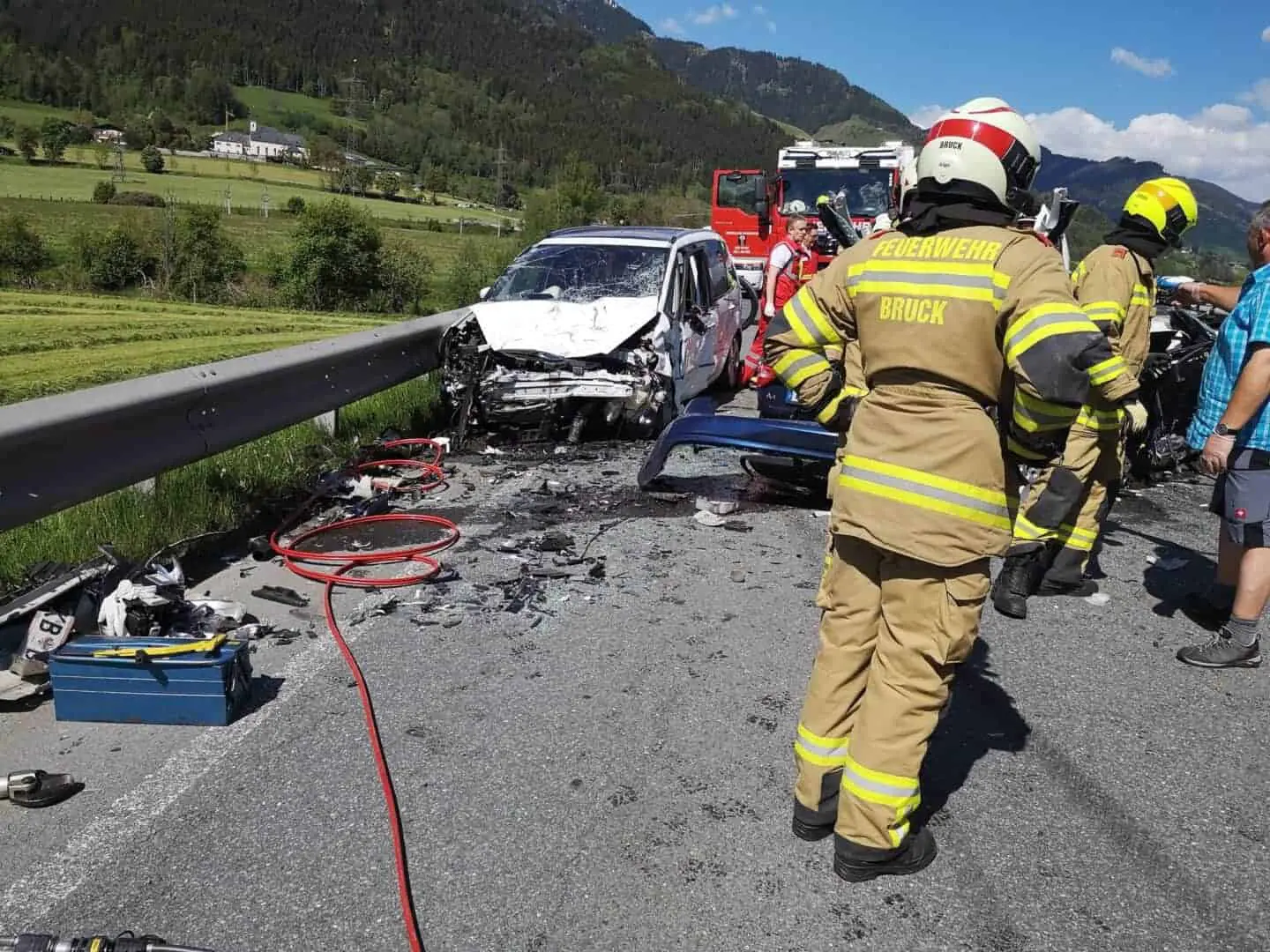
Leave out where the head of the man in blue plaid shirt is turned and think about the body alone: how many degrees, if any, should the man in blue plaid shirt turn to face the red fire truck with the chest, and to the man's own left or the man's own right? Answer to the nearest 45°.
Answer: approximately 45° to the man's own right

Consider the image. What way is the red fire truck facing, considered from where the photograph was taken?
facing the viewer

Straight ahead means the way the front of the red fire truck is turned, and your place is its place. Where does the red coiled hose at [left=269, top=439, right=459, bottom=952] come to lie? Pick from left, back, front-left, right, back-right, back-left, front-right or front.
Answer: front

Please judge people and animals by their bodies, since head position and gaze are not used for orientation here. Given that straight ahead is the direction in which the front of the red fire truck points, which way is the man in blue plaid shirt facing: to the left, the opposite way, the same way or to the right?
to the right

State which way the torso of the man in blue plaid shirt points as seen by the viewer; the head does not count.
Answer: to the viewer's left

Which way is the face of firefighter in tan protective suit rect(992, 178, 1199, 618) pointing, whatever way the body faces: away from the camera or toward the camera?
away from the camera

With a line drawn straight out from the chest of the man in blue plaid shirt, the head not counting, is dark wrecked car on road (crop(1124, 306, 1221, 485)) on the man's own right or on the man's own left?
on the man's own right

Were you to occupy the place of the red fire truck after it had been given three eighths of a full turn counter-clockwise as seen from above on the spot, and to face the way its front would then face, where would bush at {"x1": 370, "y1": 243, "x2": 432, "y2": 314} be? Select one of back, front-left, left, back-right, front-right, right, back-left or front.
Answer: left

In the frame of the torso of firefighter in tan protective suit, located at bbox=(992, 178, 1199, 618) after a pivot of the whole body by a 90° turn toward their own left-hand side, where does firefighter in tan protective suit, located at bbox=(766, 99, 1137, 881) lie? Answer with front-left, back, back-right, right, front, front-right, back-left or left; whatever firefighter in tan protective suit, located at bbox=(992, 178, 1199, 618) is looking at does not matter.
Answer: back

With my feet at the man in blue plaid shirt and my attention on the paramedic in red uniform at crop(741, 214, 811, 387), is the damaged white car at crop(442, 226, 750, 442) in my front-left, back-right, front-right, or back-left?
front-left

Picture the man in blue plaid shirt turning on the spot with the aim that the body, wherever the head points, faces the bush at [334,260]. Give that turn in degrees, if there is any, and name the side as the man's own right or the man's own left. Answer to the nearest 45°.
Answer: approximately 45° to the man's own right

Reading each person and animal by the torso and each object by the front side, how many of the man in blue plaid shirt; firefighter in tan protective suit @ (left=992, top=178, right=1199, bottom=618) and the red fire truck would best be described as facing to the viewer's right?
1

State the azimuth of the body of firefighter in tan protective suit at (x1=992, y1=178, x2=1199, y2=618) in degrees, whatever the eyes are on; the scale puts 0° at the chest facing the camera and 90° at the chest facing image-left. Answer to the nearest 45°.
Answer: approximately 270°

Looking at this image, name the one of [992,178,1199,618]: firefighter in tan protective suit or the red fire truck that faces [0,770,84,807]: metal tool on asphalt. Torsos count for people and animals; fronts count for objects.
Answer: the red fire truck

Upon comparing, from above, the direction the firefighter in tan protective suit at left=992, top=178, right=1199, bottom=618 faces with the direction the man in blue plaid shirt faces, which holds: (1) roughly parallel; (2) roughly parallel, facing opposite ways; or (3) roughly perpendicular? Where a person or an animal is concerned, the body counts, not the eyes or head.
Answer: roughly parallel, facing opposite ways
